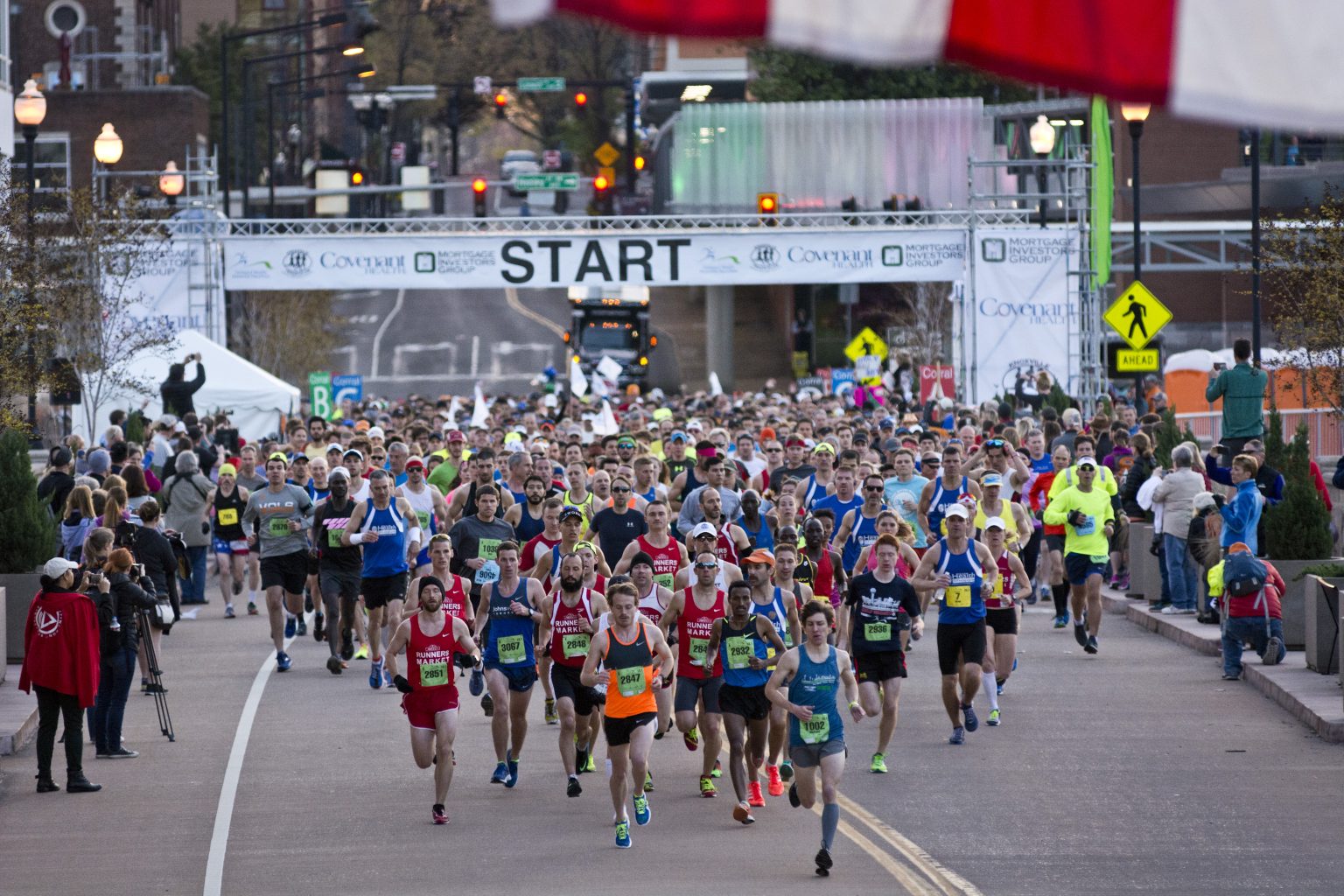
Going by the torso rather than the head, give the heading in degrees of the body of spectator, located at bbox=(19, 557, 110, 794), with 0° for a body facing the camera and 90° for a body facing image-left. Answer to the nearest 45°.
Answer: approximately 225°

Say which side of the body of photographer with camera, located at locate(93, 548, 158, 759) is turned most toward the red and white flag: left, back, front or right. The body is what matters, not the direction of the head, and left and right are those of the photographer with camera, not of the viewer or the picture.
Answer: right

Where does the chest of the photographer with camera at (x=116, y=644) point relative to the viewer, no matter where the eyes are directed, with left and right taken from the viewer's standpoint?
facing to the right of the viewer

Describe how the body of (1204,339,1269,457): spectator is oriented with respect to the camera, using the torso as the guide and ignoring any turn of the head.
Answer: away from the camera

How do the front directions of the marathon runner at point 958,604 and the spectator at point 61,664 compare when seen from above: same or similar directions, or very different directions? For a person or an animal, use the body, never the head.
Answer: very different directions

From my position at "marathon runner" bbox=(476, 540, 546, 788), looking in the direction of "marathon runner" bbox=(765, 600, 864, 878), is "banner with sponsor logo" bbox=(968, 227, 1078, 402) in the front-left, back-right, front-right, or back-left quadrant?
back-left

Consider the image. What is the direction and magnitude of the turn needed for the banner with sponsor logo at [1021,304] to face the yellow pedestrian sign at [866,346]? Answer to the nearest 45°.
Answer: approximately 135° to its right

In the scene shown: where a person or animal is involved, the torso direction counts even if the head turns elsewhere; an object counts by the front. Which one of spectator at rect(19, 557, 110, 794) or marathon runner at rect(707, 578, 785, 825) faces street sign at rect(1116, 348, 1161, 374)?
the spectator
